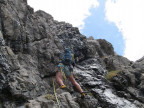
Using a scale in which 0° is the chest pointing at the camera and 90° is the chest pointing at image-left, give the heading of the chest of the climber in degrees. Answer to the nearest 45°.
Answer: approximately 180°
